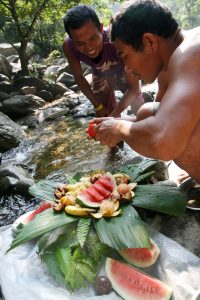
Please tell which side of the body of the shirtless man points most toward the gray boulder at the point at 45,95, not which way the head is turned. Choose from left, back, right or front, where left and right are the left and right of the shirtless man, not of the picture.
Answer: right

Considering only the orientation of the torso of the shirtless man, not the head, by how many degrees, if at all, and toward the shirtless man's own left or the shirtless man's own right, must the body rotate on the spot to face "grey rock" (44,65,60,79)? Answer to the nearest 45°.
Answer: approximately 90° to the shirtless man's own right

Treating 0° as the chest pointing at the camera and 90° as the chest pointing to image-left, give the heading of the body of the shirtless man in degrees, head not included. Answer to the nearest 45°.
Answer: approximately 90°

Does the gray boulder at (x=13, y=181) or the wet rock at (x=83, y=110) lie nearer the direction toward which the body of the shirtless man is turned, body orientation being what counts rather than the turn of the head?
the gray boulder

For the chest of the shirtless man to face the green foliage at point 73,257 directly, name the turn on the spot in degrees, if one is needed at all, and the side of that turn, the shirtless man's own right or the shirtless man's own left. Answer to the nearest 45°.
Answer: approximately 45° to the shirtless man's own left

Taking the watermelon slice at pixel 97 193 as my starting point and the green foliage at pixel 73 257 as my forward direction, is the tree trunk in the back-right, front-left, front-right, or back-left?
back-right

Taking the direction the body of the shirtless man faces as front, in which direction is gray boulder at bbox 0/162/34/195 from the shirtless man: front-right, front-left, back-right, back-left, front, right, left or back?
front-right

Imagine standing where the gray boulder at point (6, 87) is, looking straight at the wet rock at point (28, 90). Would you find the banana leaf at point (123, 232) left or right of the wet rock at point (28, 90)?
right

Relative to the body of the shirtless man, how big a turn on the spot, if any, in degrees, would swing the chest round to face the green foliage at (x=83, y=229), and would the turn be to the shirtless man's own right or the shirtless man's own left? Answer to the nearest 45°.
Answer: approximately 45° to the shirtless man's own left

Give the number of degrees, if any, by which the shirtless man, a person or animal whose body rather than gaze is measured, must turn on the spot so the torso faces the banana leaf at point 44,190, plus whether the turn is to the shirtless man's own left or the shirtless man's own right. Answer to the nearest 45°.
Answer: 0° — they already face it

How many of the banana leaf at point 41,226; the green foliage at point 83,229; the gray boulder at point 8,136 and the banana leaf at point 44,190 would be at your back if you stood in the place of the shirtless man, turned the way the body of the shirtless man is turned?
0

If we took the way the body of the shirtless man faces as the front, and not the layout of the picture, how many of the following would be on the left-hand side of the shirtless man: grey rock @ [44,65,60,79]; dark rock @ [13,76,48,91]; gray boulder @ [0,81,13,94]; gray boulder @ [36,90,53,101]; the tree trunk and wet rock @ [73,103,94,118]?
0

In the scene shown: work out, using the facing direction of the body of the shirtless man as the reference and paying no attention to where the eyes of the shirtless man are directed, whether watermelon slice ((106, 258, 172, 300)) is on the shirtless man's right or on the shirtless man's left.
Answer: on the shirtless man's left

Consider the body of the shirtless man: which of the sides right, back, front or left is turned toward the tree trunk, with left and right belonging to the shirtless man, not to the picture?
right

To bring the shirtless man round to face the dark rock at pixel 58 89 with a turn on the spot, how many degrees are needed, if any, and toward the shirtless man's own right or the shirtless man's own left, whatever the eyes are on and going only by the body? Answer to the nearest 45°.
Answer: approximately 90° to the shirtless man's own right

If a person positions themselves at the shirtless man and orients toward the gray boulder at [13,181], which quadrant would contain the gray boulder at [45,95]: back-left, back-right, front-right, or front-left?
front-right
